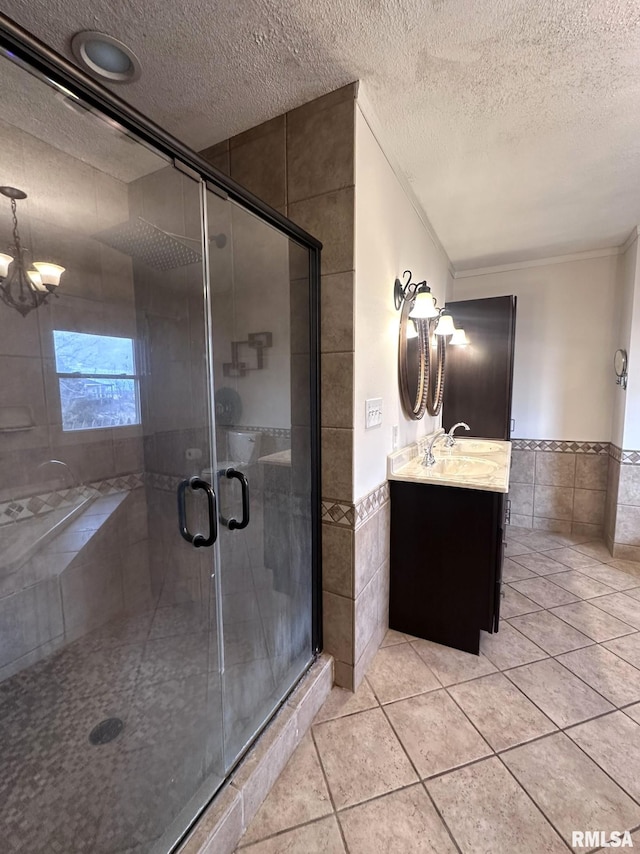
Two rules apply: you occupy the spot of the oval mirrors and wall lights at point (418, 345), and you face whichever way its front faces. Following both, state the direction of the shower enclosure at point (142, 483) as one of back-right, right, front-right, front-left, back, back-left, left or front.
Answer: back-right

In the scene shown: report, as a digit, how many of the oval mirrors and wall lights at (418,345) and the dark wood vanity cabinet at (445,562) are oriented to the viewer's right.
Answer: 2

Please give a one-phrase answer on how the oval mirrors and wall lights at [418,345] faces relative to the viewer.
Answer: facing to the right of the viewer

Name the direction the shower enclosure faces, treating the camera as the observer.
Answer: facing the viewer and to the right of the viewer

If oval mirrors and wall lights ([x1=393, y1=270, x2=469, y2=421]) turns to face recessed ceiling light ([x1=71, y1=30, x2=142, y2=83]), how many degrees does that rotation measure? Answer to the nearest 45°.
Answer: approximately 135° to its right

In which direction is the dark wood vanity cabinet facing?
to the viewer's right

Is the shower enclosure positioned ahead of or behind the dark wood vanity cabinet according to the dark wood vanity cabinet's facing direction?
behind
